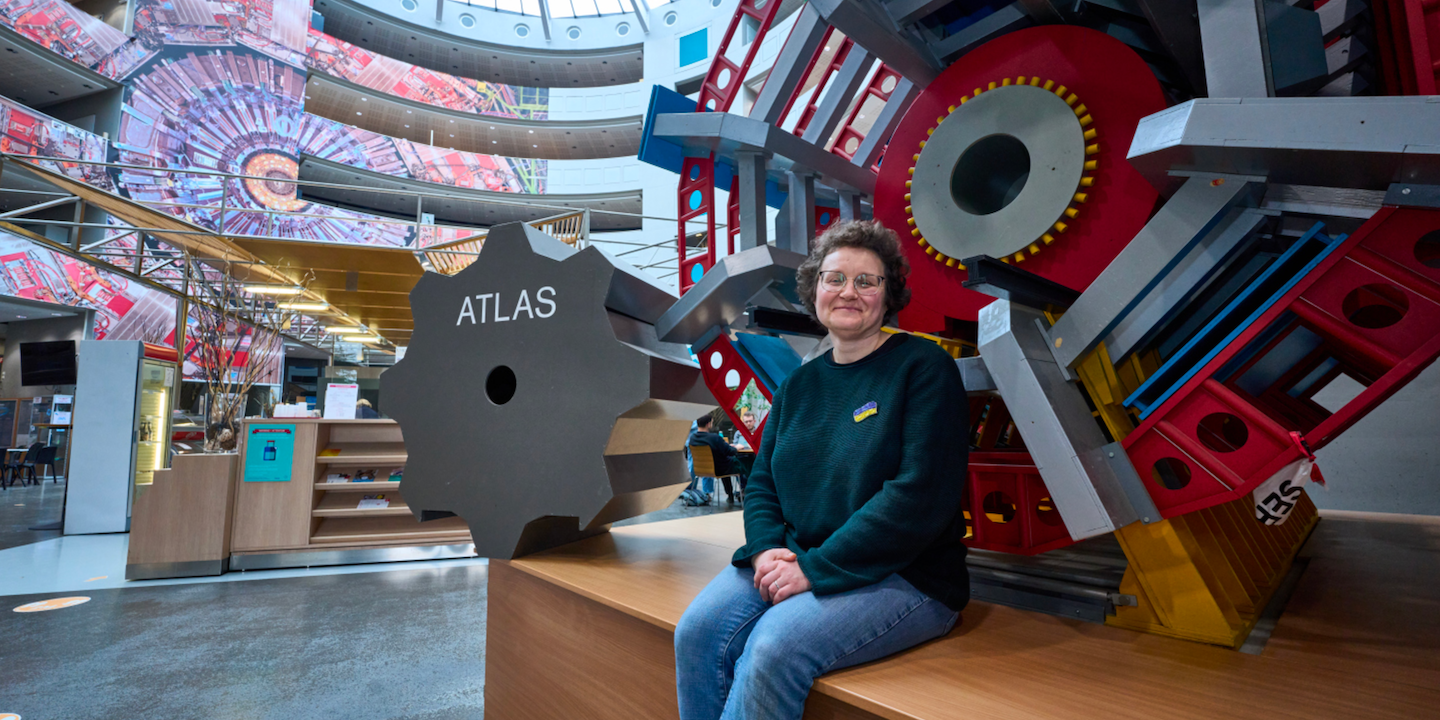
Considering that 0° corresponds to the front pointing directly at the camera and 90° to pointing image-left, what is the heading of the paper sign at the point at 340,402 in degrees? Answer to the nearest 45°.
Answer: approximately 0°

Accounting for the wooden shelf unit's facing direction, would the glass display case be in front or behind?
behind

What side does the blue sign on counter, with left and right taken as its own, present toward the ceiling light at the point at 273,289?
back

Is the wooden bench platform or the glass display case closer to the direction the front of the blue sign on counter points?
the wooden bench platform
